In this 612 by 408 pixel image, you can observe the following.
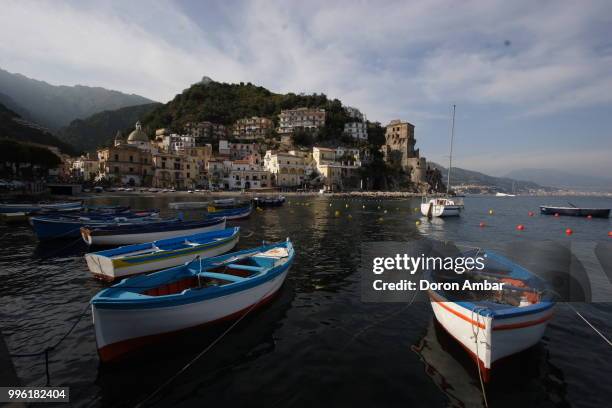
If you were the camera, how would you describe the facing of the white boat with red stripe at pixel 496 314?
facing the viewer

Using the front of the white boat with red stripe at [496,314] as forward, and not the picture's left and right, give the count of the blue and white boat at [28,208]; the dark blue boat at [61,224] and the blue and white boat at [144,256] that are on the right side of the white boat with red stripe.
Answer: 3

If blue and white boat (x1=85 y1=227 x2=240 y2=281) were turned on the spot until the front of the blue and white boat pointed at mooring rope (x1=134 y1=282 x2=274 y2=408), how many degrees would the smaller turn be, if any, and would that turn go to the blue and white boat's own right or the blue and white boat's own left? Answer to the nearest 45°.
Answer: approximately 135° to the blue and white boat's own right

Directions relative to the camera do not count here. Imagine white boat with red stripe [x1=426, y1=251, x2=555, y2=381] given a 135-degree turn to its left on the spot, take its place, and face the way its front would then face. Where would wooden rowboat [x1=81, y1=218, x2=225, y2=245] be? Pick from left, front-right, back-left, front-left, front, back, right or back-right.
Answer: back-left

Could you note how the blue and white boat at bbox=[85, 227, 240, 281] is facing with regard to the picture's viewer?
facing away from the viewer and to the right of the viewer

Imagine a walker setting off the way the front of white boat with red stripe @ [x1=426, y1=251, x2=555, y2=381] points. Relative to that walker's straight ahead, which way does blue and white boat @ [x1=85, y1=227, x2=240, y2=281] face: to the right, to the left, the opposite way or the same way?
the opposite way

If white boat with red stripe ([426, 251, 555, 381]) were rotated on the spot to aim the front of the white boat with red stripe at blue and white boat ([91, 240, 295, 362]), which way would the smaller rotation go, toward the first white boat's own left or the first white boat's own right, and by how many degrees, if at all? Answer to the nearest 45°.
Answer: approximately 45° to the first white boat's own right
